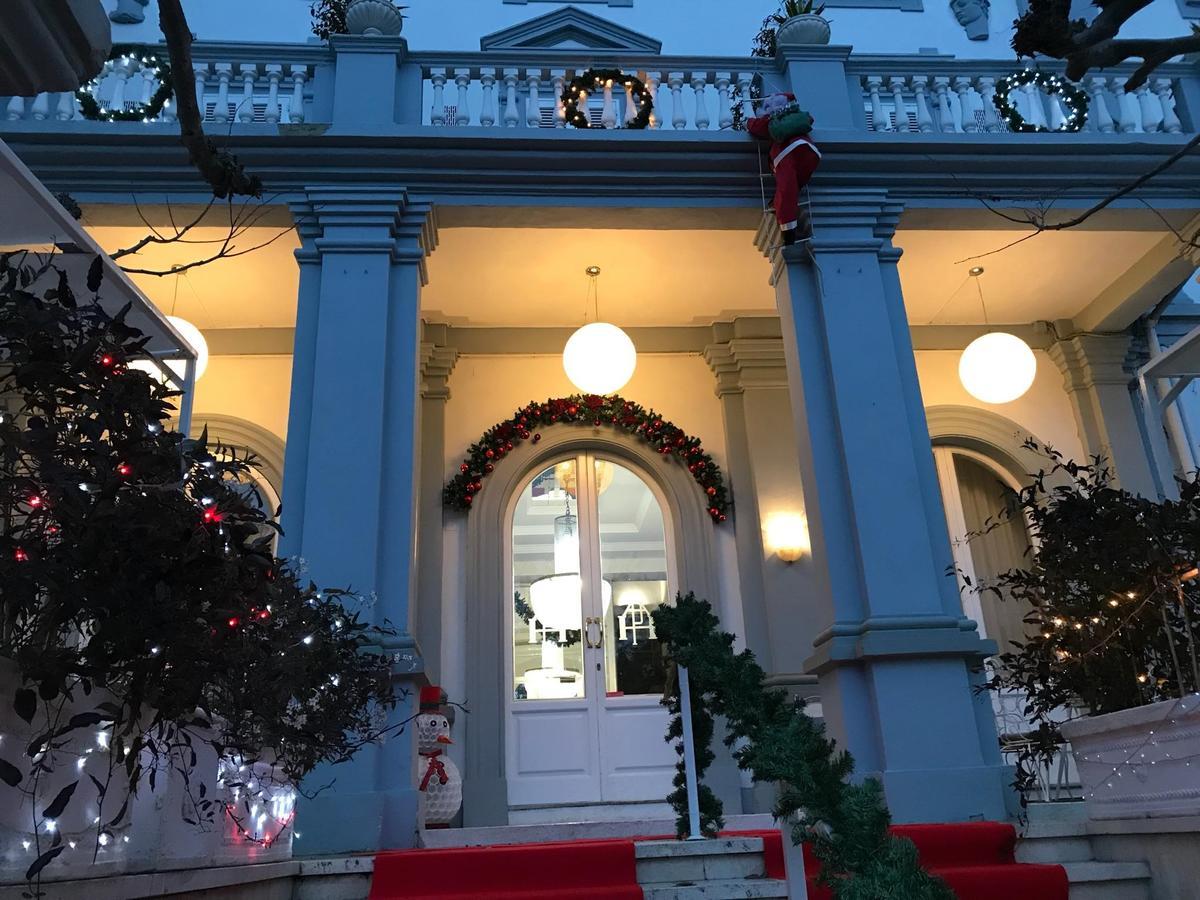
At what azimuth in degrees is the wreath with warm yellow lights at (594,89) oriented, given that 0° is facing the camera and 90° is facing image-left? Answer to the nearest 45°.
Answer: approximately 0°

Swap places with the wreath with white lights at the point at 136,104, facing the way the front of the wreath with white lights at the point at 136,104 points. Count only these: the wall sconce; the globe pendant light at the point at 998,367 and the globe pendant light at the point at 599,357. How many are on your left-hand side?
3

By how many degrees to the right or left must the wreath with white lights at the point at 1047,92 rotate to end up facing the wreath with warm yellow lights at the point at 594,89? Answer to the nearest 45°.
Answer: approximately 45° to its right

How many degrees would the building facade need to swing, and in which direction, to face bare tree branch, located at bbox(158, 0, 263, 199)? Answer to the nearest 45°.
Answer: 0° — it already faces it

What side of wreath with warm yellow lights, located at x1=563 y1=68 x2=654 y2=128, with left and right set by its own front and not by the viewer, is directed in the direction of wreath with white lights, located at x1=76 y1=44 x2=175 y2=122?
right

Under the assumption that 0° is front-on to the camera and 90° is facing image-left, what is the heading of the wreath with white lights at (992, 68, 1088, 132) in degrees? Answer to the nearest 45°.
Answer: approximately 0°

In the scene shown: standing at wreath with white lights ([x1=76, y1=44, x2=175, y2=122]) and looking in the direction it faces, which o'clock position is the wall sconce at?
The wall sconce is roughly at 9 o'clock from the wreath with white lights.
